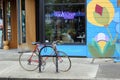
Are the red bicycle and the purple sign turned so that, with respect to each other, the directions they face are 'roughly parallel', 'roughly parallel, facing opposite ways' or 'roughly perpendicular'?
roughly perpendicular

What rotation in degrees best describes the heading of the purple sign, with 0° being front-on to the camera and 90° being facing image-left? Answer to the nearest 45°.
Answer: approximately 0°

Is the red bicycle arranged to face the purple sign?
no

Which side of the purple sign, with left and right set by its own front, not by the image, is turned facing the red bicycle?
front
